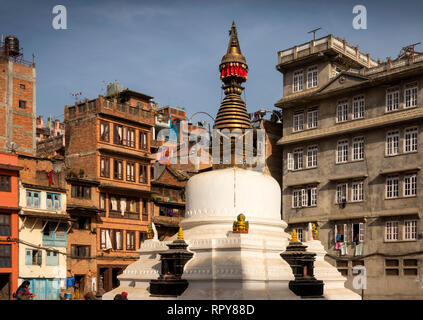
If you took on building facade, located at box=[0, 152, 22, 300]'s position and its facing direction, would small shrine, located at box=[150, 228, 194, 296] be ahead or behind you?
ahead

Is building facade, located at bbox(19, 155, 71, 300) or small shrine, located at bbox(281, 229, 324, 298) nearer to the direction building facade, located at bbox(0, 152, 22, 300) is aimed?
the small shrine

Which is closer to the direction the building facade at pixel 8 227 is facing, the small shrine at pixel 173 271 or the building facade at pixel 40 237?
the small shrine

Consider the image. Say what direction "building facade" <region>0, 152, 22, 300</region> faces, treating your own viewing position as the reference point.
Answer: facing the viewer and to the right of the viewer

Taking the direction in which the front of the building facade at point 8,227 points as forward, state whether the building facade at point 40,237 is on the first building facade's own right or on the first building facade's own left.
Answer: on the first building facade's own left

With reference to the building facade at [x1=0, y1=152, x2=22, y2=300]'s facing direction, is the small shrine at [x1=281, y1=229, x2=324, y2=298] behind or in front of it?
in front
